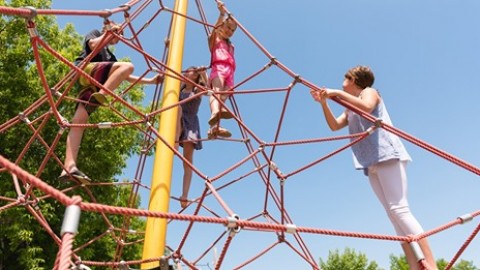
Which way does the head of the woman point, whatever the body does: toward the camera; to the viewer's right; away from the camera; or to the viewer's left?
to the viewer's left

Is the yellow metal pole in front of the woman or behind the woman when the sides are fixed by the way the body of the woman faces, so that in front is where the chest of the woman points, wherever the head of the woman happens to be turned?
in front

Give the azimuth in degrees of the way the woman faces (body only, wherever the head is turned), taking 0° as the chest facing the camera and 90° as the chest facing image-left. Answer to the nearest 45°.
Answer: approximately 90°
